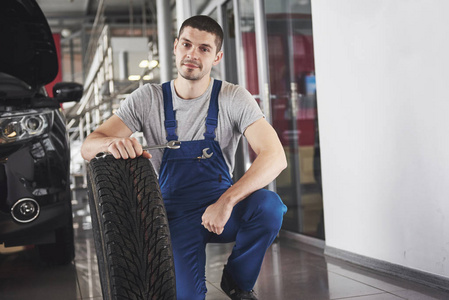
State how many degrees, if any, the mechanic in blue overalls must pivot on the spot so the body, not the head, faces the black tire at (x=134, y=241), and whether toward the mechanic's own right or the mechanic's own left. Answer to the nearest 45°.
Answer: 0° — they already face it

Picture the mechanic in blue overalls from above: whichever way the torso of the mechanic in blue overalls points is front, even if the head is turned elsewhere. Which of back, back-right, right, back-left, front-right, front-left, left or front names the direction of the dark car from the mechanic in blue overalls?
back-right

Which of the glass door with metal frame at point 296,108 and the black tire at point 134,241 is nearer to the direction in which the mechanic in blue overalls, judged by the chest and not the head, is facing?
the black tire

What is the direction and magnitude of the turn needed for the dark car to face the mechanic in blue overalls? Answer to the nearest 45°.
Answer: approximately 45° to its left

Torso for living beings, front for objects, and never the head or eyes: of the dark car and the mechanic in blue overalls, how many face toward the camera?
2

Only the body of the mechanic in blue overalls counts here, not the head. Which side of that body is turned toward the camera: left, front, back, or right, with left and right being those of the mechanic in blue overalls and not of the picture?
front

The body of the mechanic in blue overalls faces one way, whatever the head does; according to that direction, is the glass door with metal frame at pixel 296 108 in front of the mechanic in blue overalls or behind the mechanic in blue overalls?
behind

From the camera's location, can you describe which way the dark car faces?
facing the viewer

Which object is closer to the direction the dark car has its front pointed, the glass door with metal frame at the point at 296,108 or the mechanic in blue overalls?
the mechanic in blue overalls

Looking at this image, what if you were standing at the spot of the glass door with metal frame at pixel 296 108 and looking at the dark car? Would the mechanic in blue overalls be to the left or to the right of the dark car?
left

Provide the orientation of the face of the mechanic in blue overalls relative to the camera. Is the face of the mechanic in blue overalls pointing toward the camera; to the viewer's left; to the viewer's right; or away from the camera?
toward the camera

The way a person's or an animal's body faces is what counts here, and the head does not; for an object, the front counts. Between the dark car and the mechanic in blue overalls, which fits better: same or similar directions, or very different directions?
same or similar directions
